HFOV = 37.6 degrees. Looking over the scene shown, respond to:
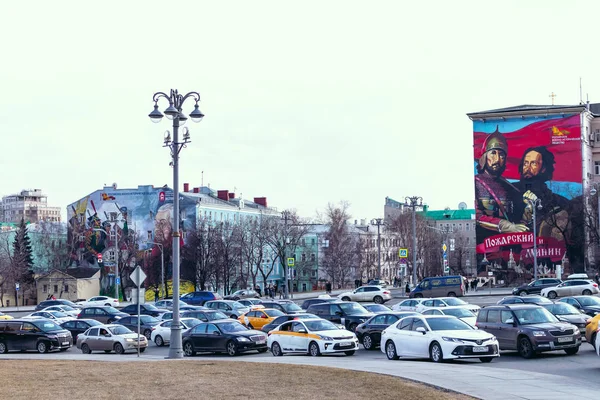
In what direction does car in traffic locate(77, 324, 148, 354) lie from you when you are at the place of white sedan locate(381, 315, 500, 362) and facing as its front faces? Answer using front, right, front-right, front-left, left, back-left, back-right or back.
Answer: back

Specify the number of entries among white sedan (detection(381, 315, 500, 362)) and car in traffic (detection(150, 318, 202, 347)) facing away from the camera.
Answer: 0

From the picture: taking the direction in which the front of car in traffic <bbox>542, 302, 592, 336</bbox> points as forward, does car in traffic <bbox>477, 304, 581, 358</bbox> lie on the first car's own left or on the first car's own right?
on the first car's own right

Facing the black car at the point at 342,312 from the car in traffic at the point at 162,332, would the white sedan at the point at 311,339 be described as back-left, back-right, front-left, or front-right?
front-right

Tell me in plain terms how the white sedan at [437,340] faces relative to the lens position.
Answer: facing the viewer and to the right of the viewer

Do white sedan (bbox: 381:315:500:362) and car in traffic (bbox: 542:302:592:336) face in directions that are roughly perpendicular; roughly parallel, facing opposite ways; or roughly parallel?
roughly parallel

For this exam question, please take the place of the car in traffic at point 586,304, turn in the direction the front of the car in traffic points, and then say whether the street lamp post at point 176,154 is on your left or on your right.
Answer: on your right

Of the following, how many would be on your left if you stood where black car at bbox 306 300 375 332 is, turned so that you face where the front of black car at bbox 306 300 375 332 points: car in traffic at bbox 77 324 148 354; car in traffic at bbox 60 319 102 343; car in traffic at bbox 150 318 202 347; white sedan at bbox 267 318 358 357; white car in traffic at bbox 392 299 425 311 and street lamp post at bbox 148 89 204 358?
1

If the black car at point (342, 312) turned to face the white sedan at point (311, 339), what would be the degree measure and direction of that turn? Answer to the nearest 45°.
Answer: approximately 45° to its right

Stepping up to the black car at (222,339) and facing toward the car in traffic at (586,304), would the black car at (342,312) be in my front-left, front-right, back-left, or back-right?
front-left

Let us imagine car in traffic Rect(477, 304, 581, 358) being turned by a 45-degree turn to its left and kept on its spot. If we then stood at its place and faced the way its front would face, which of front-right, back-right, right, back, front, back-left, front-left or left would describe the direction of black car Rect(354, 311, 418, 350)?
back-left

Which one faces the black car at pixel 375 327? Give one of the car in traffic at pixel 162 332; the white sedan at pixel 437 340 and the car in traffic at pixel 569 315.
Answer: the car in traffic at pixel 162 332

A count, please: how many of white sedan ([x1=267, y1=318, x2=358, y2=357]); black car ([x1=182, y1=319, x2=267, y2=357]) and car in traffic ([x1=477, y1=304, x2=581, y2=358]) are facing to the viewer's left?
0

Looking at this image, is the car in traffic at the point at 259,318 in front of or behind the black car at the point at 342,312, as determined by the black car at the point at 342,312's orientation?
behind
